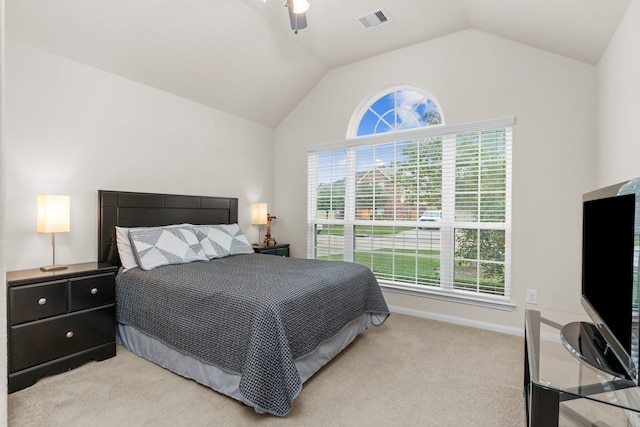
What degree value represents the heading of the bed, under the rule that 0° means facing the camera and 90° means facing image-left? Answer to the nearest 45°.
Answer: approximately 315°

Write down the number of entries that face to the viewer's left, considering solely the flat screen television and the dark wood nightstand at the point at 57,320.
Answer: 1

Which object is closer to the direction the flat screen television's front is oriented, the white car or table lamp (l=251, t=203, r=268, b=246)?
the table lamp

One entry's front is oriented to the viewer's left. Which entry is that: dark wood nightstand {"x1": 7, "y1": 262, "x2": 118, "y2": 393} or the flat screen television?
the flat screen television

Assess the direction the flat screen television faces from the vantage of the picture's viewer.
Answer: facing to the left of the viewer

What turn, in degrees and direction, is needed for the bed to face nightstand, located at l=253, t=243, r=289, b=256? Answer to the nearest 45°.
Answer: approximately 135° to its left

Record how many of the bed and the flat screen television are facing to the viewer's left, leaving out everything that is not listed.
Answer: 1

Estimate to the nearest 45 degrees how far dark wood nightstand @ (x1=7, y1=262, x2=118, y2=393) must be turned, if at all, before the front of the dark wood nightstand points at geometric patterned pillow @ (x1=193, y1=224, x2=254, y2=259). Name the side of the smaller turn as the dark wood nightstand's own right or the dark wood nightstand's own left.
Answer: approximately 45° to the dark wood nightstand's own left

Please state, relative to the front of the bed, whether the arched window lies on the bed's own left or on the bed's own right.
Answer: on the bed's own left
